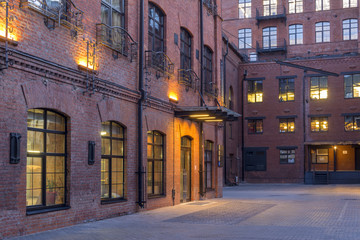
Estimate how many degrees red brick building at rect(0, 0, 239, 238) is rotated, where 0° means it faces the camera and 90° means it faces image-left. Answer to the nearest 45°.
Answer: approximately 315°

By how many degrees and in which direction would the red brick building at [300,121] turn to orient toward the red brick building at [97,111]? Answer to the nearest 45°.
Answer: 0° — it already faces it

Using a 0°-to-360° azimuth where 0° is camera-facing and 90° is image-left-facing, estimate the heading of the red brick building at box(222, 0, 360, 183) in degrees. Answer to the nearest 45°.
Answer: approximately 0°

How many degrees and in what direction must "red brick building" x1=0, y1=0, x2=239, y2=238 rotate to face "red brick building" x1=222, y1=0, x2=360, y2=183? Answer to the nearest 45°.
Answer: approximately 90° to its left
